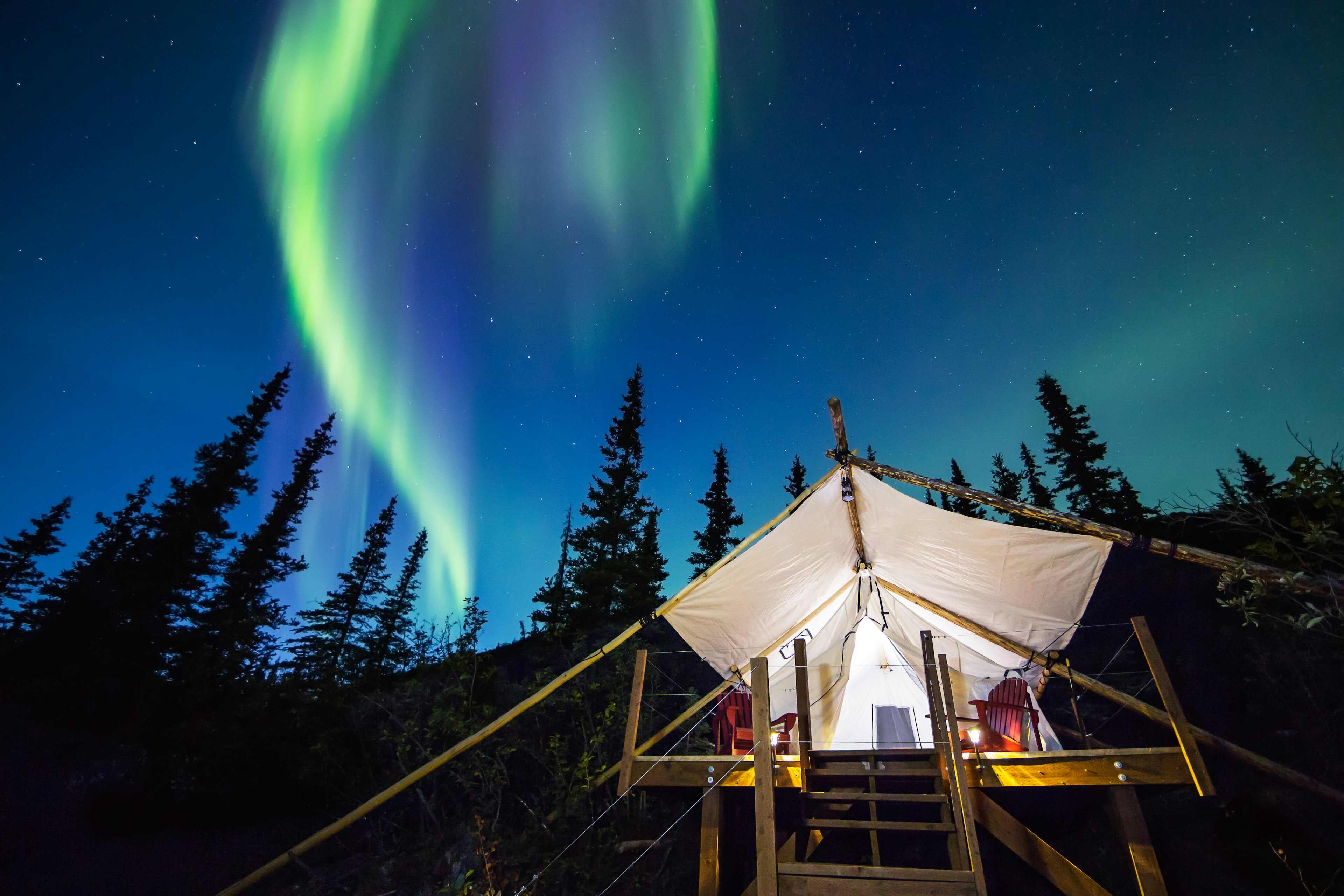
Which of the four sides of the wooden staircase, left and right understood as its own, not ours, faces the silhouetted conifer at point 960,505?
back

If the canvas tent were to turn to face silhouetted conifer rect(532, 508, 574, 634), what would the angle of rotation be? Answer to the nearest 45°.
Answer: approximately 135° to its right

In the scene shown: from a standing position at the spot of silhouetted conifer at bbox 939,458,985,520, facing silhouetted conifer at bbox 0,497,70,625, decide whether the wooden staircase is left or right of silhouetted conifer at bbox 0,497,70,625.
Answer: left

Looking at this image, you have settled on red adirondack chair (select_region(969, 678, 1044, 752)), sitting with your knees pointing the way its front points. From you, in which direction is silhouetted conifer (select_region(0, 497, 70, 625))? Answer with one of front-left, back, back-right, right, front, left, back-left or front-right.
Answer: front-right

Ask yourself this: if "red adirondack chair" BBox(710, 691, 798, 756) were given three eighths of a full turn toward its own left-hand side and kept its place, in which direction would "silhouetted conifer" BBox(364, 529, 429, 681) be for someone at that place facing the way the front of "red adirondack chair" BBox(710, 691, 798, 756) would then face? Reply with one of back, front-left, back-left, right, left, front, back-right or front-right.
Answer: front-left

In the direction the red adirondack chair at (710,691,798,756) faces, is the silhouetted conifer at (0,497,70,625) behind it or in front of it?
behind

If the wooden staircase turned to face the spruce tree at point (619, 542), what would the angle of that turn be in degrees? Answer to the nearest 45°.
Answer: approximately 135° to its right

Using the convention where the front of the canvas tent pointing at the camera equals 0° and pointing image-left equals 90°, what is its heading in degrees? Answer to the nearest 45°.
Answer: approximately 0°

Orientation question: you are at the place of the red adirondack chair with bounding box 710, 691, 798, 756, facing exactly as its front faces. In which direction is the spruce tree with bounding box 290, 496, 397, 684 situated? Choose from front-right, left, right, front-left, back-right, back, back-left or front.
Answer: back

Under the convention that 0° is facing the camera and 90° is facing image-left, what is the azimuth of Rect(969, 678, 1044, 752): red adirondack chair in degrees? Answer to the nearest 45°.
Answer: approximately 45°

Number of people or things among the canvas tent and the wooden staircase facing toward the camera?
2

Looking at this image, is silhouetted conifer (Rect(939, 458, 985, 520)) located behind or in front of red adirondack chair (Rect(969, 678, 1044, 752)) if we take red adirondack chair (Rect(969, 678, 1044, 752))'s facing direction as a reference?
behind

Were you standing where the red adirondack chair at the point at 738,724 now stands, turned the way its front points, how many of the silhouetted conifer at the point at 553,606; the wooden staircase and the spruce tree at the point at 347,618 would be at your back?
2

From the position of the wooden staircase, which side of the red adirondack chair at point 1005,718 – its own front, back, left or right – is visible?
front
